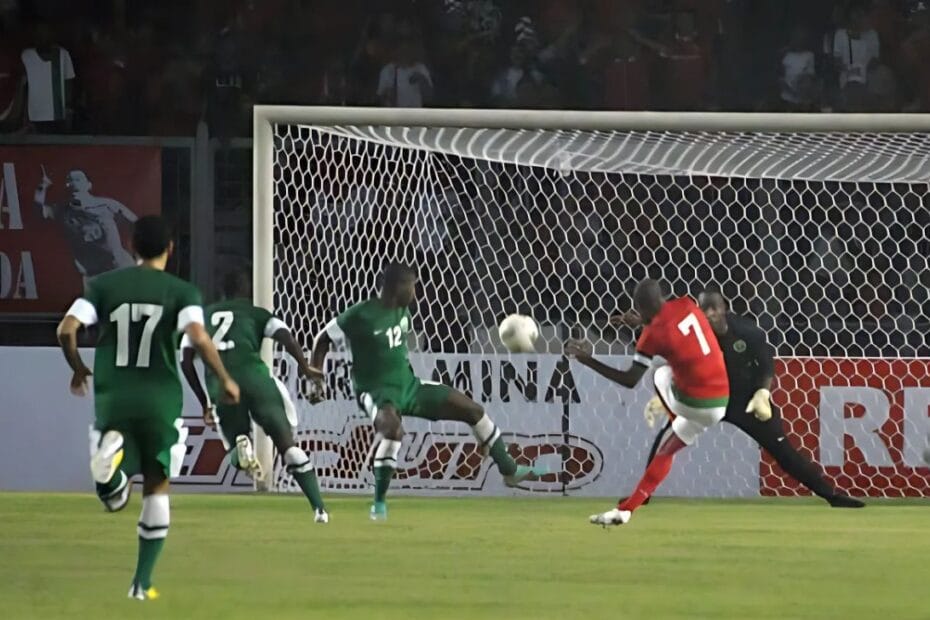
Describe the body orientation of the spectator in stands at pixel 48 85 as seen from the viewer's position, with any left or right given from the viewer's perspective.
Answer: facing the viewer

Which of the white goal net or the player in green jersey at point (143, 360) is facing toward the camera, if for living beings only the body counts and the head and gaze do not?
the white goal net

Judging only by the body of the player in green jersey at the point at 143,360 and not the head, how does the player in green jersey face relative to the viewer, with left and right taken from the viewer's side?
facing away from the viewer

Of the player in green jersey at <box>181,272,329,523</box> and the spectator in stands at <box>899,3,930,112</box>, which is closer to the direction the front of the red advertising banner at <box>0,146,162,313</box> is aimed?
the player in green jersey

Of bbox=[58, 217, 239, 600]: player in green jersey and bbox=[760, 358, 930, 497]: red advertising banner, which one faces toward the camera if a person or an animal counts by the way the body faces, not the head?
the red advertising banner

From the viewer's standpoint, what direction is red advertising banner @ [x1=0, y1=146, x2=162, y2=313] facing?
toward the camera

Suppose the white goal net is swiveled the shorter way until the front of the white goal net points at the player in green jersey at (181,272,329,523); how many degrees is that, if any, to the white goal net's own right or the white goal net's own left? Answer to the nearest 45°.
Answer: approximately 45° to the white goal net's own right

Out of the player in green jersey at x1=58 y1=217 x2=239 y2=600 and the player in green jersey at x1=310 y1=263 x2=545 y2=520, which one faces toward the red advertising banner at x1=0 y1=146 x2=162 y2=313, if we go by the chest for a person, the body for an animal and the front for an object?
the player in green jersey at x1=58 y1=217 x2=239 y2=600

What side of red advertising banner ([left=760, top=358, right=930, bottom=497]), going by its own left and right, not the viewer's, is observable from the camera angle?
front

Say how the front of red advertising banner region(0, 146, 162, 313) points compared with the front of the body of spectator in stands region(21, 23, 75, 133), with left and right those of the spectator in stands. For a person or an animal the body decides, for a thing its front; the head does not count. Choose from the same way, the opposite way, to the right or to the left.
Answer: the same way

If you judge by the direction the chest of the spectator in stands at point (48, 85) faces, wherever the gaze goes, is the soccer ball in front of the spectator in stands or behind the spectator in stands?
in front

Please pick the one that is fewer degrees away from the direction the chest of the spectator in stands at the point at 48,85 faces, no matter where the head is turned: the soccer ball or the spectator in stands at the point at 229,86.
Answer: the soccer ball

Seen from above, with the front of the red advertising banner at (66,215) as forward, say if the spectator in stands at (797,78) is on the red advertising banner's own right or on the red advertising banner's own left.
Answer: on the red advertising banner's own left

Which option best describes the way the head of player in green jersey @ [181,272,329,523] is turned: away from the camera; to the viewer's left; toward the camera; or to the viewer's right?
away from the camera

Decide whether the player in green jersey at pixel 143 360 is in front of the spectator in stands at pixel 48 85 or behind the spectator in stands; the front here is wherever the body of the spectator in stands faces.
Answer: in front
